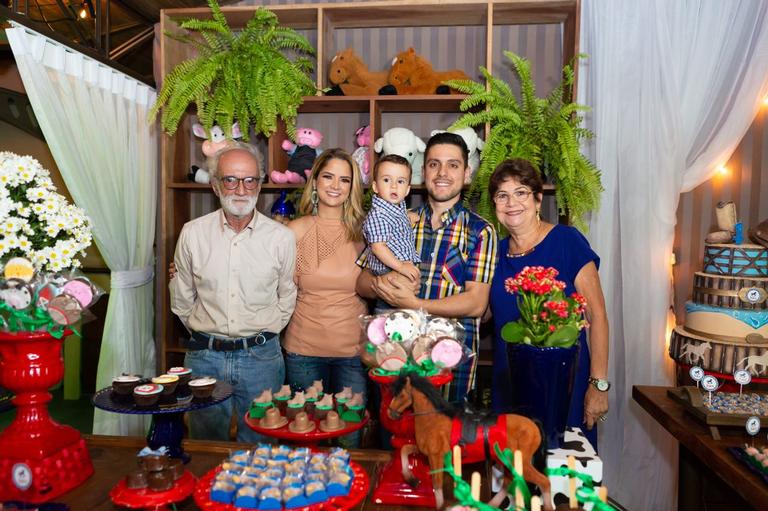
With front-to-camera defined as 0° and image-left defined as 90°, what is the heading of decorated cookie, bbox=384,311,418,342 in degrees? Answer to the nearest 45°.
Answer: approximately 0°

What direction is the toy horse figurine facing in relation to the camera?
to the viewer's left

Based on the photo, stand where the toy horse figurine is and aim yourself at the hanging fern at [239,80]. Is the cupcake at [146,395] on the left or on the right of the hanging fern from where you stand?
left

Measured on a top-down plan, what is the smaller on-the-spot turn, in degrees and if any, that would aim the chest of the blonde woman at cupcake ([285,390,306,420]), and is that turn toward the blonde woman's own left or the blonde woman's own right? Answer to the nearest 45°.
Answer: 0° — they already face it

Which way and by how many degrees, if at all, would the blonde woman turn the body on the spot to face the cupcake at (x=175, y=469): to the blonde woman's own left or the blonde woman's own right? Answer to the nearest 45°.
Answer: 0° — they already face it

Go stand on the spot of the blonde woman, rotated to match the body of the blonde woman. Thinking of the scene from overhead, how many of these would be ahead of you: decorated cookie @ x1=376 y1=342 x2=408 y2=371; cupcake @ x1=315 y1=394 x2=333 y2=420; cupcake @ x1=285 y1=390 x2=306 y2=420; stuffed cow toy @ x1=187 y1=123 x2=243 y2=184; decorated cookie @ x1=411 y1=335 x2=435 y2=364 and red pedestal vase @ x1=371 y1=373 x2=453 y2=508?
5

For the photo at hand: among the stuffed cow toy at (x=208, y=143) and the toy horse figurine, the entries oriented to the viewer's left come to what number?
1

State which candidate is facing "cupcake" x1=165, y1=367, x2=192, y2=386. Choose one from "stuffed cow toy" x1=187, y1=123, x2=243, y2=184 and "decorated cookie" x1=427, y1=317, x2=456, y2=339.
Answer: the stuffed cow toy

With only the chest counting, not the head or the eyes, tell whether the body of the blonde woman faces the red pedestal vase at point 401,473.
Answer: yes

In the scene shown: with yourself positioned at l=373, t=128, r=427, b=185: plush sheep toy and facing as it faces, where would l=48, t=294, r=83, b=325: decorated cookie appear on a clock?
The decorated cookie is roughly at 1 o'clock from the plush sheep toy.

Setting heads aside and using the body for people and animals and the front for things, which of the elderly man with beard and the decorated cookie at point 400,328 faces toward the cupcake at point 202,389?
the elderly man with beard
